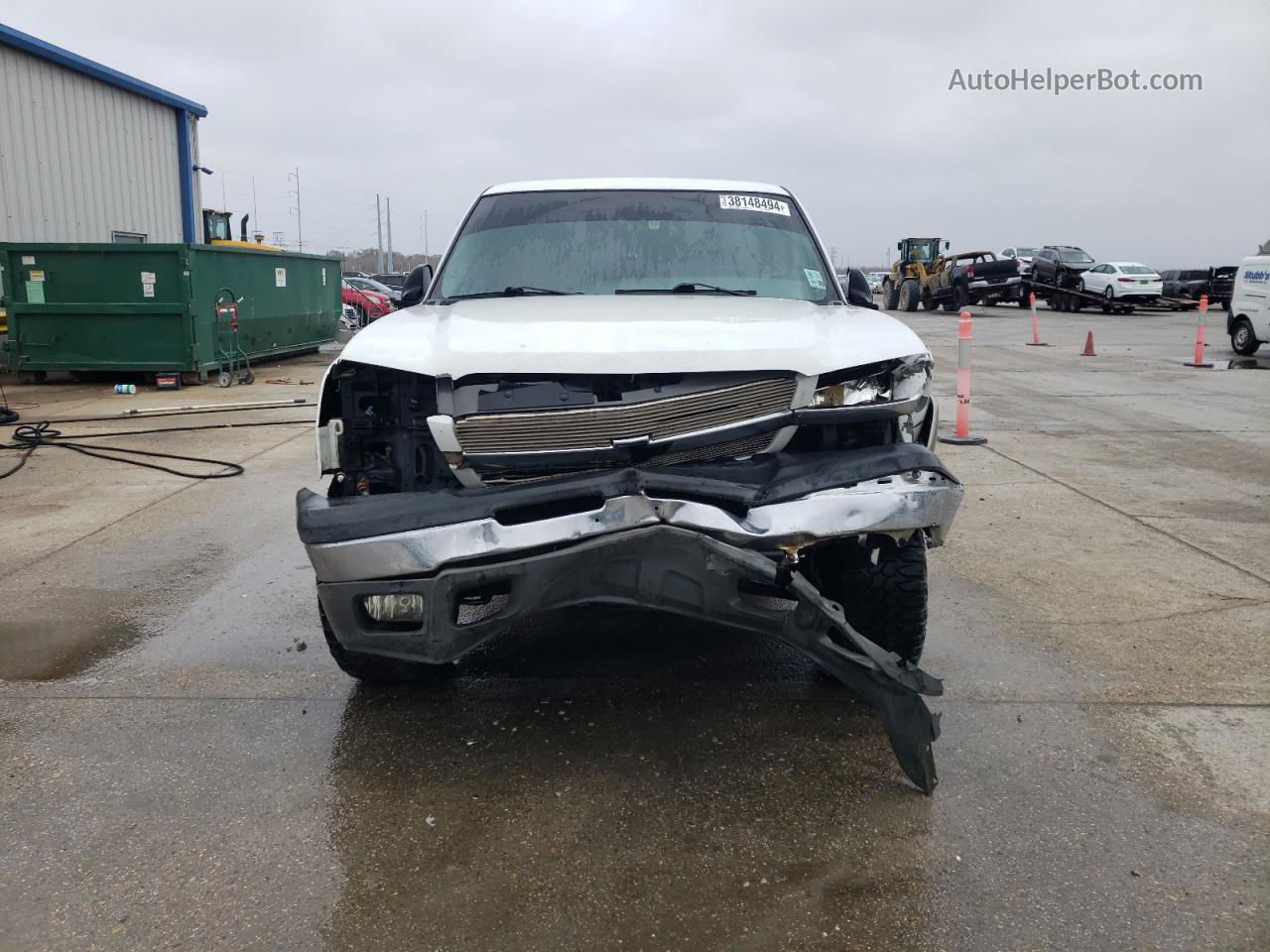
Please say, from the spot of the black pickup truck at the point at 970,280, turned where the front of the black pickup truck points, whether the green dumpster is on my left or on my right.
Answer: on my left

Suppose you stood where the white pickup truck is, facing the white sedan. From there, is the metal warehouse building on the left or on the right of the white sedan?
left

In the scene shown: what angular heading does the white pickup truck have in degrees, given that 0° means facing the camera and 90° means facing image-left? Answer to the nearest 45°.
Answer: approximately 0°

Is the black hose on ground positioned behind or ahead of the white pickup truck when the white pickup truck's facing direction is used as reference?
behind

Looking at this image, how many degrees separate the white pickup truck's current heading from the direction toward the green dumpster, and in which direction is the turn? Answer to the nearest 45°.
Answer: approximately 135° to its right

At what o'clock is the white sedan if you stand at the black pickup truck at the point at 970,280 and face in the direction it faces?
The white sedan is roughly at 5 o'clock from the black pickup truck.

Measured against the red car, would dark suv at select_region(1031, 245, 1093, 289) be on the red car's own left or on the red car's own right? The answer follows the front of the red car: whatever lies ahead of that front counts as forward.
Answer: on the red car's own left

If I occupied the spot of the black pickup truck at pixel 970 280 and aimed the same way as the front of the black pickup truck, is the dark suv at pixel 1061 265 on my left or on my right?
on my right

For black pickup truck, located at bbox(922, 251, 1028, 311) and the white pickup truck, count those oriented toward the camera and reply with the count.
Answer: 1

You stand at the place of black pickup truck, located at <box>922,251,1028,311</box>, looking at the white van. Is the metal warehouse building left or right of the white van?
right
